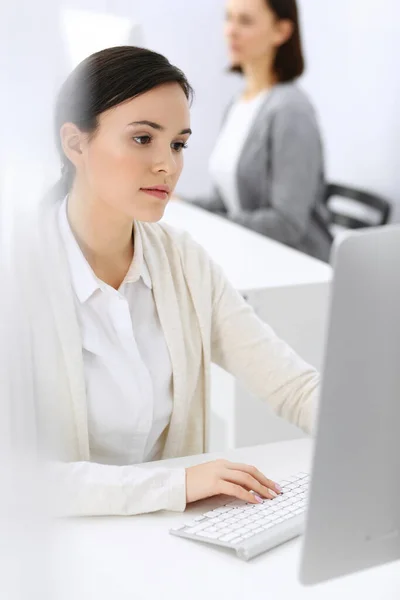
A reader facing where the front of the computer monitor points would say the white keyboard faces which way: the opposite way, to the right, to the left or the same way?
the same way

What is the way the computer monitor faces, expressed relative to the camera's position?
facing away from the viewer and to the left of the viewer

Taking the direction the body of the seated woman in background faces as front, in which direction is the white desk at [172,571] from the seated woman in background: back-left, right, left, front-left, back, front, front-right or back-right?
front-left

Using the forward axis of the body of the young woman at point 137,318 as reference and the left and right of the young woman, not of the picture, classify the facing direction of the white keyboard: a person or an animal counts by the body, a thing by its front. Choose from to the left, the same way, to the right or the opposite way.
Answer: the opposite way

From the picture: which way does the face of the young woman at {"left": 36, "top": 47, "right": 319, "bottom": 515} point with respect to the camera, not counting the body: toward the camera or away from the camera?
toward the camera

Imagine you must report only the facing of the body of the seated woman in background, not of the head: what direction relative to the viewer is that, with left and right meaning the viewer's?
facing the viewer and to the left of the viewer

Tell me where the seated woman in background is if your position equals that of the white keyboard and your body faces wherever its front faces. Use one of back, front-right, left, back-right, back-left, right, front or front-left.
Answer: front-right

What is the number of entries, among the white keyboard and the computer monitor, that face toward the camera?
0
